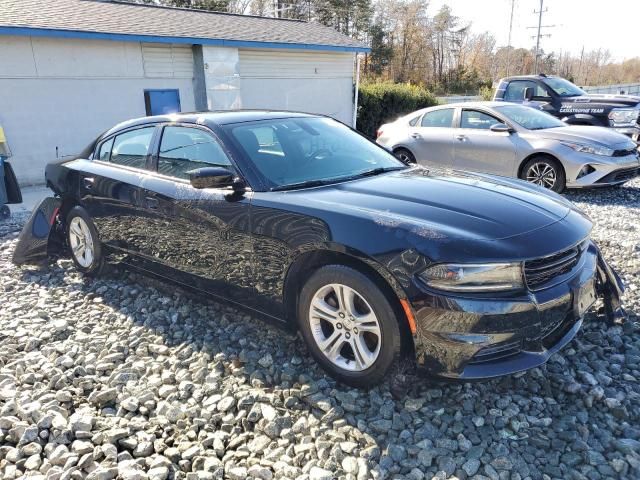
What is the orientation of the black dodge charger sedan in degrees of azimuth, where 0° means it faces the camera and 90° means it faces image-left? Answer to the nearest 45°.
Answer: approximately 315°

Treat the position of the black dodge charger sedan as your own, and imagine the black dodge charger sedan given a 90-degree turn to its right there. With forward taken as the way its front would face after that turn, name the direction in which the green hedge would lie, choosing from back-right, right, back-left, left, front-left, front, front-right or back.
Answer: back-right
